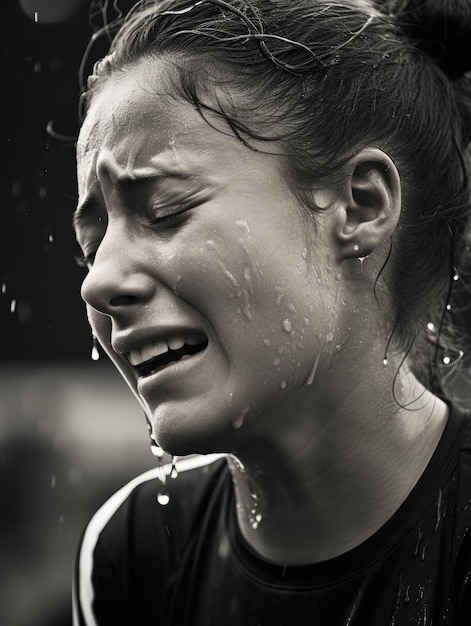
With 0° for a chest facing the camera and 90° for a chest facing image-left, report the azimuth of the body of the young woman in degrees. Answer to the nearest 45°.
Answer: approximately 45°
